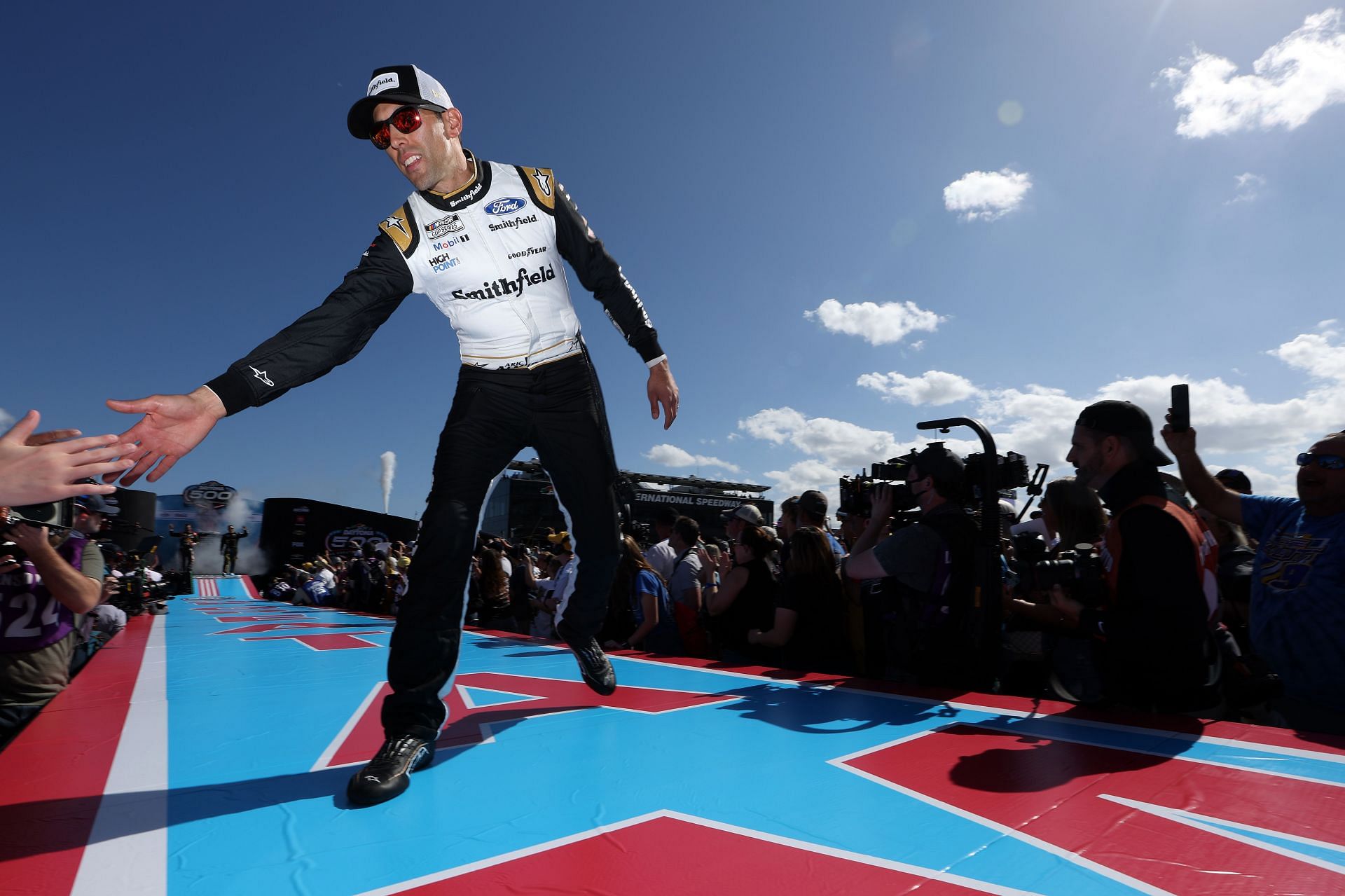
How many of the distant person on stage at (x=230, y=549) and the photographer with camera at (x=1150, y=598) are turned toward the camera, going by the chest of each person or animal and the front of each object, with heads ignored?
1

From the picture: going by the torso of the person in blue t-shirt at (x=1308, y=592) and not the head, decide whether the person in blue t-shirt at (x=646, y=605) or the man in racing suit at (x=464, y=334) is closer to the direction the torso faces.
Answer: the man in racing suit

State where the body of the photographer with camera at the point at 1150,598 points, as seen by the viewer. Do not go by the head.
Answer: to the viewer's left

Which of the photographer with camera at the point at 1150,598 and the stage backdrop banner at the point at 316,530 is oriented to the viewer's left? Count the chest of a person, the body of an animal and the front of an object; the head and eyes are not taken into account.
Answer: the photographer with camera

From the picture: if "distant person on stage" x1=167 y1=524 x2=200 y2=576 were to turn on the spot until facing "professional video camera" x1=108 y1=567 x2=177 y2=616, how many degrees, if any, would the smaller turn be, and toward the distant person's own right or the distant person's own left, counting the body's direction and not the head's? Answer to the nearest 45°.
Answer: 0° — they already face it

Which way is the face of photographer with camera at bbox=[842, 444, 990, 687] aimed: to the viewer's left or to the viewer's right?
to the viewer's left

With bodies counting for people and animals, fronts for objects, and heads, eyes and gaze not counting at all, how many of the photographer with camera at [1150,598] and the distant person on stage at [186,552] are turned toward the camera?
1

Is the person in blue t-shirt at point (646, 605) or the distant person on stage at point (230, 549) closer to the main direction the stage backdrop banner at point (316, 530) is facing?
the person in blue t-shirt

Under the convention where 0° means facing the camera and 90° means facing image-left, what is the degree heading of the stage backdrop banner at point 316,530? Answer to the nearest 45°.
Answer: approximately 315°

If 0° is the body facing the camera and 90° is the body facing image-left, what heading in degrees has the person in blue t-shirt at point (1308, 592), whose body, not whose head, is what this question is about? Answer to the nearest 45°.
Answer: approximately 45°

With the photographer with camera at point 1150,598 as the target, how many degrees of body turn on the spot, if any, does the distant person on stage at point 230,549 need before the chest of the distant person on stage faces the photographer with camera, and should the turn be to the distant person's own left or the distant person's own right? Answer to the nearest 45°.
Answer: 0° — they already face them
